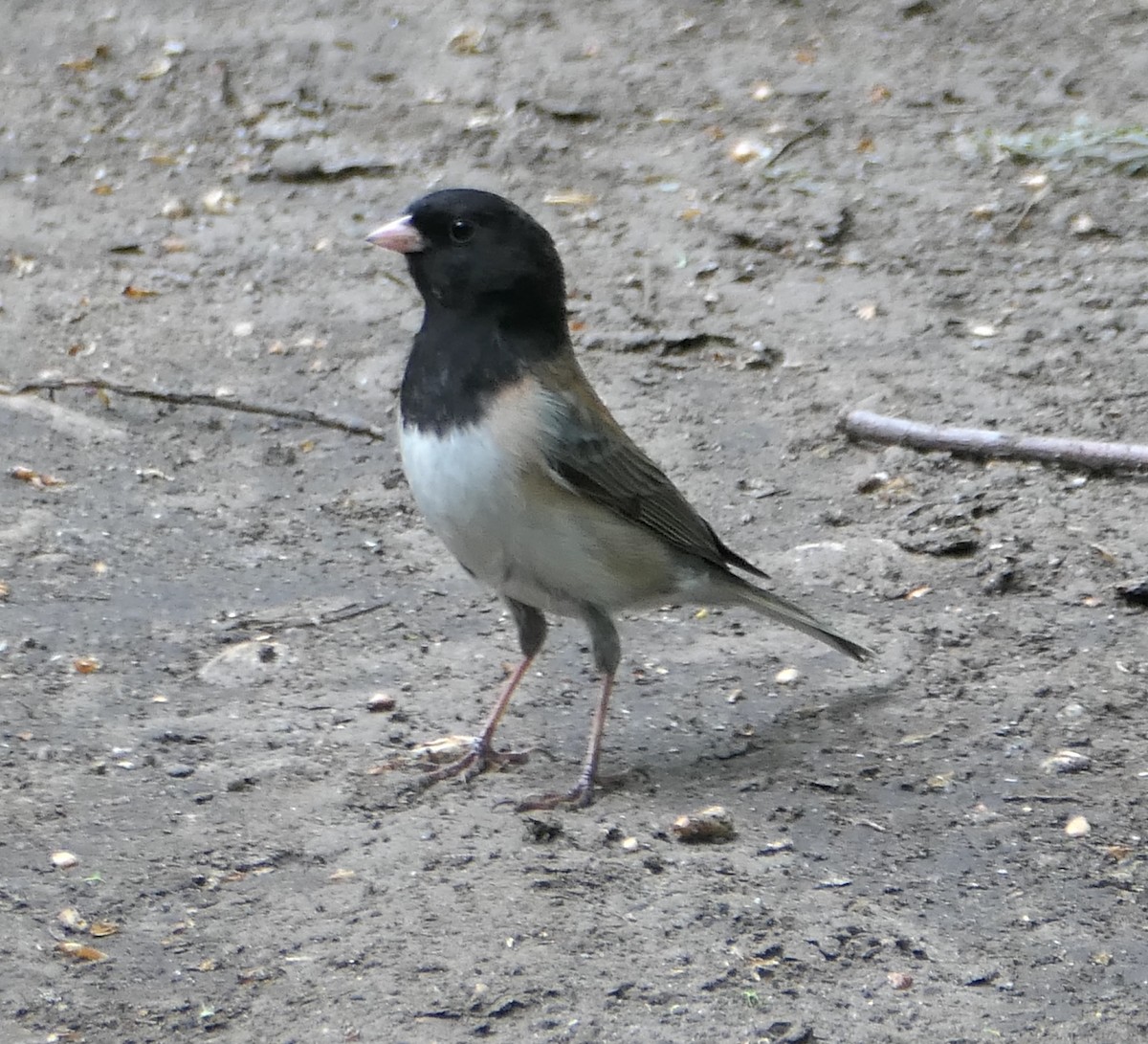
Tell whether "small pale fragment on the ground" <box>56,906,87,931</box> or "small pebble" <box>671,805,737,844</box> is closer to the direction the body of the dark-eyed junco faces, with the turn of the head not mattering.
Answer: the small pale fragment on the ground

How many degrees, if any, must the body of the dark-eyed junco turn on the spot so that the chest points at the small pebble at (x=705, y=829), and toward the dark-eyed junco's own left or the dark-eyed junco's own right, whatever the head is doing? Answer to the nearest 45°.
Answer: approximately 135° to the dark-eyed junco's own left

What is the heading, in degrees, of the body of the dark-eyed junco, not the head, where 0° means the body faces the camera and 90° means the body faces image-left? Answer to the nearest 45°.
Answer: approximately 90°

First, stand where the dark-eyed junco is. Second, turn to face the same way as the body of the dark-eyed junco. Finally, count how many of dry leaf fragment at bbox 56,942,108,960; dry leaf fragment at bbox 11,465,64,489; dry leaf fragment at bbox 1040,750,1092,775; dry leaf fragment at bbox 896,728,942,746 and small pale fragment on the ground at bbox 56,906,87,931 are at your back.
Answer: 2

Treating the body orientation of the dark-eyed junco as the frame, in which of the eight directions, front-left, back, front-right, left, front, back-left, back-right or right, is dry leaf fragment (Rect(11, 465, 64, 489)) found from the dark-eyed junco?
front-right

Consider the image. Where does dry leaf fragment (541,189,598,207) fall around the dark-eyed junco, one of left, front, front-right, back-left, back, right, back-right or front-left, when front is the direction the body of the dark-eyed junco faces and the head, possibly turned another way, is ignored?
right

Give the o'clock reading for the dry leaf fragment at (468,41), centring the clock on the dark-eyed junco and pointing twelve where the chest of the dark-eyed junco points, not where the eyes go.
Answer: The dry leaf fragment is roughly at 3 o'clock from the dark-eyed junco.

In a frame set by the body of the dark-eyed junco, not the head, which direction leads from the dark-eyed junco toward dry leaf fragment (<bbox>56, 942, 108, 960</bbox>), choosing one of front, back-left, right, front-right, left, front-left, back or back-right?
front-left

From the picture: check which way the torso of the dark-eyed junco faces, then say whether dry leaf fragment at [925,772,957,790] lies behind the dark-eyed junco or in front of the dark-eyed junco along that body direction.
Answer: behind

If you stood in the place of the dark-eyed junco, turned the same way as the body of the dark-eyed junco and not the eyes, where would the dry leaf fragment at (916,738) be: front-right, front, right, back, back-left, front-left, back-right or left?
back

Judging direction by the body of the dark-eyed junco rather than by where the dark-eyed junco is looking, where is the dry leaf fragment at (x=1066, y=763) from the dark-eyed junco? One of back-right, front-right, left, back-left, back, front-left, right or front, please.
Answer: back

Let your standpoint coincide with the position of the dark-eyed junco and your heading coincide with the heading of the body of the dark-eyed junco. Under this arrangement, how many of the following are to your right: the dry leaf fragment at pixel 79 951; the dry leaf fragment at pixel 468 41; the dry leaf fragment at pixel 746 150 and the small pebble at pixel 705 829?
2

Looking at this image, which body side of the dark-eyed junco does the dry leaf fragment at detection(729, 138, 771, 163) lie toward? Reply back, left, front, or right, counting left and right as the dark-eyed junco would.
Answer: right
